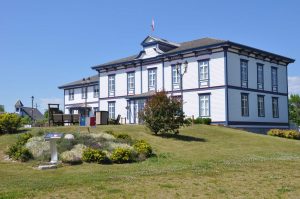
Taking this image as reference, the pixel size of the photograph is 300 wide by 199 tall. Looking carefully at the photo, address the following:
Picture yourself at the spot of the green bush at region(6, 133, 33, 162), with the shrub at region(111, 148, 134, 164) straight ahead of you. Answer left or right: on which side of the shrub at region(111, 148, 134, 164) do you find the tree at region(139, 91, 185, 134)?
left

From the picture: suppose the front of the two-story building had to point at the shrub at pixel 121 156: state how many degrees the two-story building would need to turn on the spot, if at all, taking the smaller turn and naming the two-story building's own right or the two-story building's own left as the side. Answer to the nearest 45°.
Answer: approximately 45° to the two-story building's own left

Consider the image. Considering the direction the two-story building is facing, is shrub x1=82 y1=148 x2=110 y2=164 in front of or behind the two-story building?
in front

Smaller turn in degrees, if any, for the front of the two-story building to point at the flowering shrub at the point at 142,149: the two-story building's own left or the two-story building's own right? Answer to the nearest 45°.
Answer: approximately 45° to the two-story building's own left

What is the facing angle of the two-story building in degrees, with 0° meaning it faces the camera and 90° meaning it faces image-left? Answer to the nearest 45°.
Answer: approximately 45°

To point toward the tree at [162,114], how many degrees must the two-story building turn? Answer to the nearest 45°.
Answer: approximately 45° to its left

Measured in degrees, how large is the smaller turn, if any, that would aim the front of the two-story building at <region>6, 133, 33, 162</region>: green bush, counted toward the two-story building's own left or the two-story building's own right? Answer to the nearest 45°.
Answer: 0° — it already faces it

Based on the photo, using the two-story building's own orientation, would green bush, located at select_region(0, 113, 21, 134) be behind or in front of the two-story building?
in front
